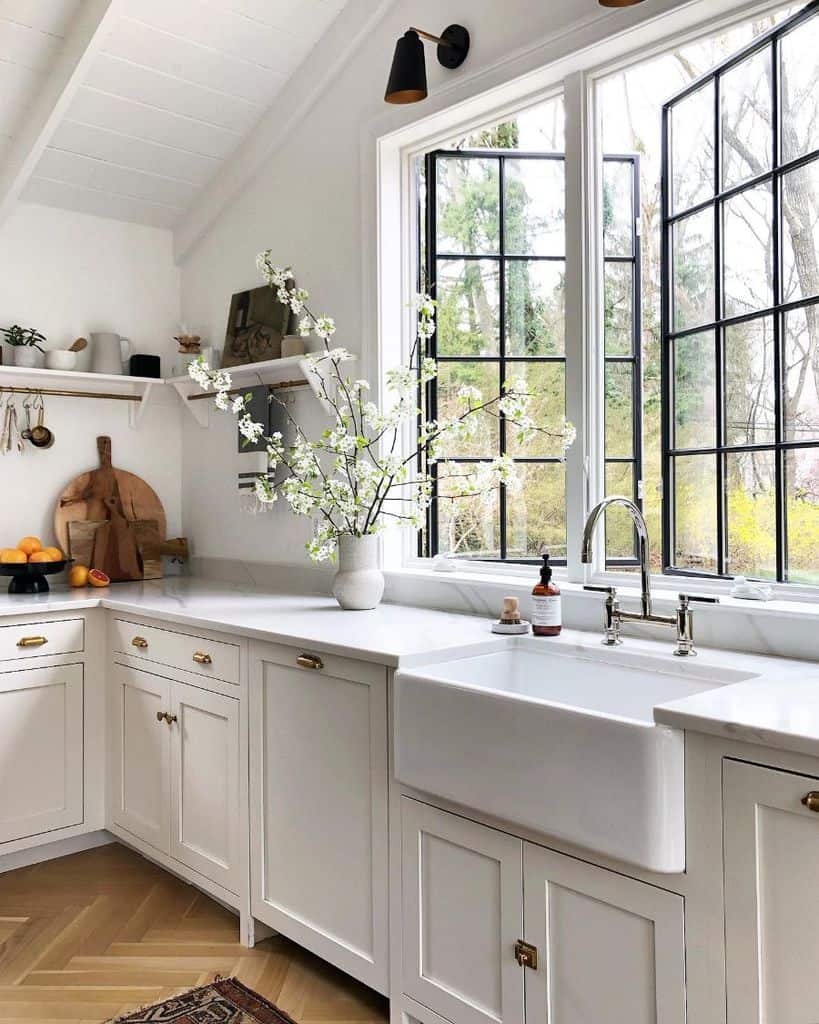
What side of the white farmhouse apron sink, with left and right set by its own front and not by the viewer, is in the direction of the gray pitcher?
right

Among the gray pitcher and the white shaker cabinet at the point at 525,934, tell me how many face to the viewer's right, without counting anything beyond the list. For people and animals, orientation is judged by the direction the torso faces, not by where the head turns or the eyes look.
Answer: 0

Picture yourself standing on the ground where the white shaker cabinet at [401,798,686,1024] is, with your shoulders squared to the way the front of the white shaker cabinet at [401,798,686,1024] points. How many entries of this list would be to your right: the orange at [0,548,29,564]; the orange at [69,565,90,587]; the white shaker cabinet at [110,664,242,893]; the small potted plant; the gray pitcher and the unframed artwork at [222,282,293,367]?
6

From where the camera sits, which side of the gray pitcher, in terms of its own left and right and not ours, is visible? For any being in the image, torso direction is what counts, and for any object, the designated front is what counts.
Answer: left

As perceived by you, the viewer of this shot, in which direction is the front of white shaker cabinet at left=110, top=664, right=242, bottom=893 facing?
facing the viewer and to the left of the viewer

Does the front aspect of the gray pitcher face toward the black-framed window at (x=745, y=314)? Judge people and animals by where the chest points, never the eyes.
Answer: no

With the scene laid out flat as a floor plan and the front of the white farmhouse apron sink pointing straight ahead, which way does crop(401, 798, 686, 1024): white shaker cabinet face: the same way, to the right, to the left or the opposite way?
the same way

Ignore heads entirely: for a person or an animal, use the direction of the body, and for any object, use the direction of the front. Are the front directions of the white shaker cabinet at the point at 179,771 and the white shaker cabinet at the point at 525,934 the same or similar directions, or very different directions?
same or similar directions

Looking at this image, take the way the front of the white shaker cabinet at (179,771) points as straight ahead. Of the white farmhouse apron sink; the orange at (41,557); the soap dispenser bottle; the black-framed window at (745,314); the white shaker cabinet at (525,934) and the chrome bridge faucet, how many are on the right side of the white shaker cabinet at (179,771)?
1

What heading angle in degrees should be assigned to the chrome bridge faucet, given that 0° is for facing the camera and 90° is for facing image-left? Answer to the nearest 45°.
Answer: approximately 45°

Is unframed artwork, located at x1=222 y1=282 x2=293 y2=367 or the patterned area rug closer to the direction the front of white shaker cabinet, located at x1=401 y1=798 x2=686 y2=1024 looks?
the patterned area rug

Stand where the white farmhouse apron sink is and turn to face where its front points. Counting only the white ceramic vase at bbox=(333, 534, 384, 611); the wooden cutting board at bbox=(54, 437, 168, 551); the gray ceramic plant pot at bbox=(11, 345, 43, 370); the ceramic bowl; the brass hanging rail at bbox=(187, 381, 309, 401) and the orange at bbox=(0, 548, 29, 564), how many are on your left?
0

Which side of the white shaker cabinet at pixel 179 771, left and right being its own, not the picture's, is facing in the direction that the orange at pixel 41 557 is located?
right

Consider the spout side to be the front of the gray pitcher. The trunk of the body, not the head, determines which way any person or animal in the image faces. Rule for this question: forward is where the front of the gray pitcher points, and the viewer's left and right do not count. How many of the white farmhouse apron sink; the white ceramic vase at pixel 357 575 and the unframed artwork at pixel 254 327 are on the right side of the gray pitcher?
0

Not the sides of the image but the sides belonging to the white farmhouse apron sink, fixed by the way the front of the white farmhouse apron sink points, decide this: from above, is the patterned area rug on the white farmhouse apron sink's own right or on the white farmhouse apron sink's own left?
on the white farmhouse apron sink's own right

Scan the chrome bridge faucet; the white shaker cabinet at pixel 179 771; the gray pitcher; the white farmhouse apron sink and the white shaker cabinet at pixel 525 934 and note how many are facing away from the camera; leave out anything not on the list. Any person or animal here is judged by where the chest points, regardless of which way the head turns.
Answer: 0

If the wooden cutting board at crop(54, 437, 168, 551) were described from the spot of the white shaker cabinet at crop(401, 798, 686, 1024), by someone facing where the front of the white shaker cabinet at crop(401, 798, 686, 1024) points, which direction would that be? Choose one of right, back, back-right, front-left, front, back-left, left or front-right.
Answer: right

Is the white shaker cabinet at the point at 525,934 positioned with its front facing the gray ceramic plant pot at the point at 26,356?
no

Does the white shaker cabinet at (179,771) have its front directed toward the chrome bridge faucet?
no

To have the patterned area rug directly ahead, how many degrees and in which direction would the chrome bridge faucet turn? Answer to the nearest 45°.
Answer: approximately 45° to its right
